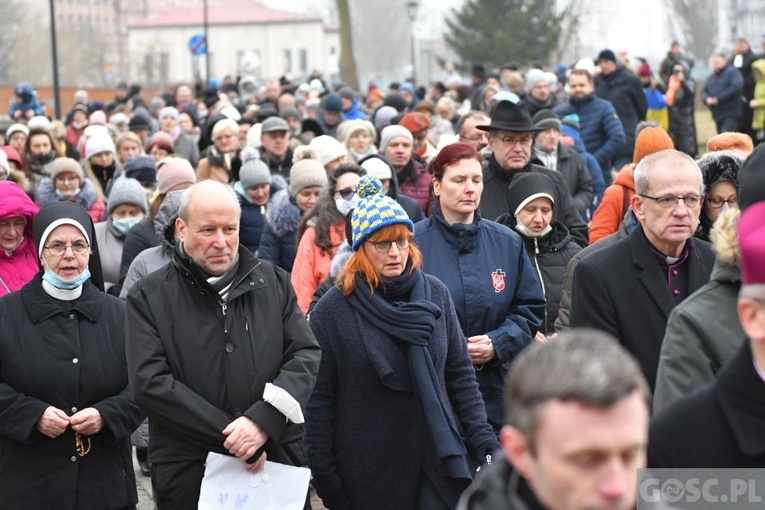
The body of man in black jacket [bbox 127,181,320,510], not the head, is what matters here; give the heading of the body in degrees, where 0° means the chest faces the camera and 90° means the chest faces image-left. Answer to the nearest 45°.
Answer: approximately 315°

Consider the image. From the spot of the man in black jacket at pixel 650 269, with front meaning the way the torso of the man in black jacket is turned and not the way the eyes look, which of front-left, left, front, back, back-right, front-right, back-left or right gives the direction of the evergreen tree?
back-left

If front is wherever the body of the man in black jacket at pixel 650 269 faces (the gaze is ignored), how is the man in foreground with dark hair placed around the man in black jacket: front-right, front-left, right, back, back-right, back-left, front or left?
front-right

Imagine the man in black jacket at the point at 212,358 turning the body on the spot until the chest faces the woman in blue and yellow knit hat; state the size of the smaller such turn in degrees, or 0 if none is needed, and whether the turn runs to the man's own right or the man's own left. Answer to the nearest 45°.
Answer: approximately 45° to the man's own left

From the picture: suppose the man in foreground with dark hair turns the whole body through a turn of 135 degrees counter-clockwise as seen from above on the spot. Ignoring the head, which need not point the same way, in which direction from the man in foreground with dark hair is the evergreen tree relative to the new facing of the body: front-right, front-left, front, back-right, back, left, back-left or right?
front
